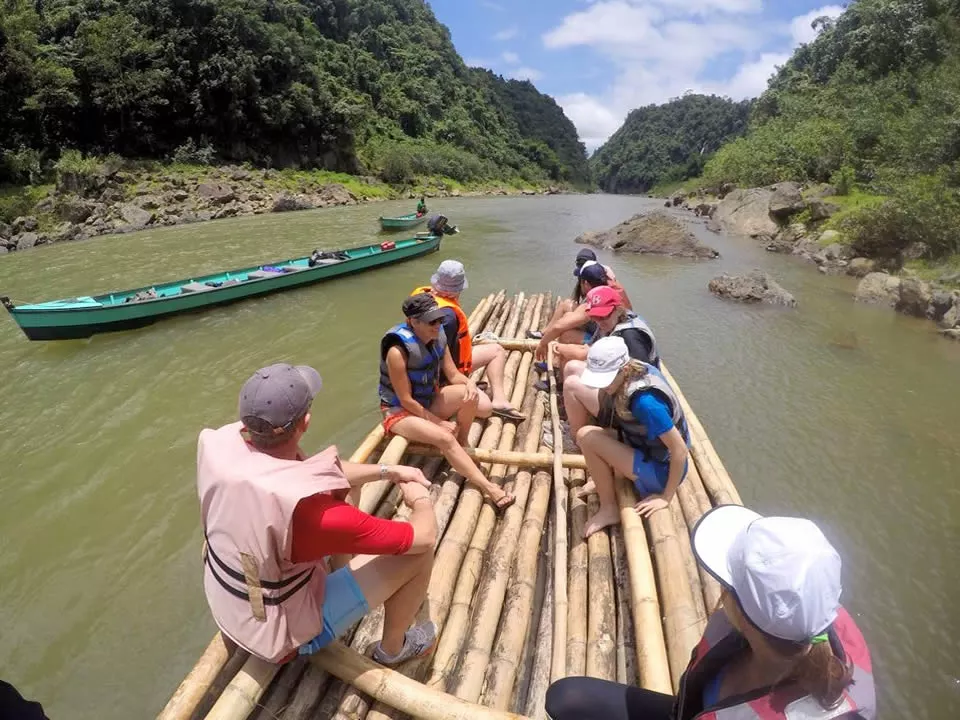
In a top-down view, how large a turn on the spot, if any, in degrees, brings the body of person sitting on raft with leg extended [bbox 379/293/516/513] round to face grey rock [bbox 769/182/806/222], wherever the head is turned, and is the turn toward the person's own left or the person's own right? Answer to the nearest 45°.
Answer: approximately 90° to the person's own left

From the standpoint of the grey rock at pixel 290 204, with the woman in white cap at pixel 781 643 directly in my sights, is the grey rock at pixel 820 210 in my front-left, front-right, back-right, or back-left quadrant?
front-left

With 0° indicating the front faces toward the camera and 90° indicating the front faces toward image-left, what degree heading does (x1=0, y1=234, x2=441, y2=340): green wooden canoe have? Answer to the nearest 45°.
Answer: approximately 45°

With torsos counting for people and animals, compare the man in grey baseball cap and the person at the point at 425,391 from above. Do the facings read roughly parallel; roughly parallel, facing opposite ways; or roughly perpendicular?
roughly perpendicular

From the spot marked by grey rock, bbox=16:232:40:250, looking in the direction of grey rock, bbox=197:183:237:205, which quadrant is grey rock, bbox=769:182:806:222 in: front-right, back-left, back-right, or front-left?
front-right

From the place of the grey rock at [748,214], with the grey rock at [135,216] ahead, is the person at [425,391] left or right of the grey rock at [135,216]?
left

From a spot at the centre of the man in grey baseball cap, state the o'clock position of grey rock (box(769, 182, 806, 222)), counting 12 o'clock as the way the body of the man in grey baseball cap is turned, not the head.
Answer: The grey rock is roughly at 12 o'clock from the man in grey baseball cap.

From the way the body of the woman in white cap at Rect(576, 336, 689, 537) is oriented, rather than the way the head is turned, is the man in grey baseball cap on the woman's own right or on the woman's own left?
on the woman's own left

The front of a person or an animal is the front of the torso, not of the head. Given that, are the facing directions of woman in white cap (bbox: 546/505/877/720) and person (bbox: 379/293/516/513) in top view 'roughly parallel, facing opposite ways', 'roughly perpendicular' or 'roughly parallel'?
roughly parallel, facing opposite ways

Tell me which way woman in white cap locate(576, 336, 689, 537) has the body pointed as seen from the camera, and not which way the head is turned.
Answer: to the viewer's left

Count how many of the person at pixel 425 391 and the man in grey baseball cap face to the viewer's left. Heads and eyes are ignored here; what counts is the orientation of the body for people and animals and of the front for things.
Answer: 0

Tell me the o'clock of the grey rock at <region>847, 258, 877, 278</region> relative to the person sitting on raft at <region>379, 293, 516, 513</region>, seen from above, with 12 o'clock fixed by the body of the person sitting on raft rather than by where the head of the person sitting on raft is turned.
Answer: The grey rock is roughly at 9 o'clock from the person sitting on raft.

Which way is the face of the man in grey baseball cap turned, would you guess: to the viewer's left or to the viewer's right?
to the viewer's right

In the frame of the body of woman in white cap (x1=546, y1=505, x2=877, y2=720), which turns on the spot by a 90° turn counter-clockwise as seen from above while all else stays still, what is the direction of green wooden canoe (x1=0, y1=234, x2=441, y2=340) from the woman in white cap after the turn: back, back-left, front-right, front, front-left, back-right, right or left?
right

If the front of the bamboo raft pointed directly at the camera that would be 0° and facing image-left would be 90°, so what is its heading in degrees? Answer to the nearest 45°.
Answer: approximately 180°

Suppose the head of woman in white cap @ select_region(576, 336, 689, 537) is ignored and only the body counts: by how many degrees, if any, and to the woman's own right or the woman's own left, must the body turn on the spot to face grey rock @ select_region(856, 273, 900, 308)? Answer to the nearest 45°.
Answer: approximately 90° to the woman's own right

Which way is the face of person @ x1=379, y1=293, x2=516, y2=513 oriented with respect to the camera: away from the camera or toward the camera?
toward the camera
